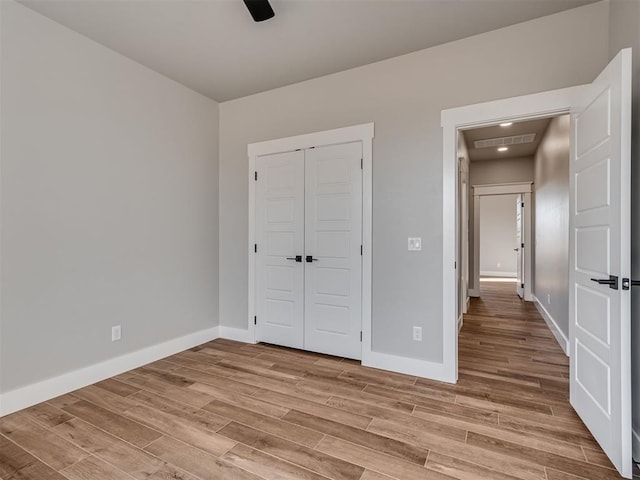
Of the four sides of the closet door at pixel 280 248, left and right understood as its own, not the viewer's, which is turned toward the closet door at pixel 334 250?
left

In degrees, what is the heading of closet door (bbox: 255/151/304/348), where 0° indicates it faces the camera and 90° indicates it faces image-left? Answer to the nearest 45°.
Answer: approximately 45°

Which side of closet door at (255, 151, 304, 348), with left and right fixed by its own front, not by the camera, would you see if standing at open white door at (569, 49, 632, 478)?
left

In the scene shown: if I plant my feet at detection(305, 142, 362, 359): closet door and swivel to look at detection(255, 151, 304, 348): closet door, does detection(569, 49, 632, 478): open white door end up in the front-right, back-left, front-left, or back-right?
back-left

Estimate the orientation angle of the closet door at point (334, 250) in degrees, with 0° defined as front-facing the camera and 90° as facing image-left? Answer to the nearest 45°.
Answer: approximately 45°
